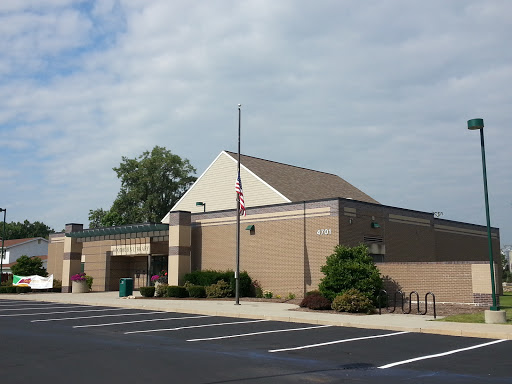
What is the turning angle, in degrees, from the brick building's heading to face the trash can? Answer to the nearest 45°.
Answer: approximately 45° to its right

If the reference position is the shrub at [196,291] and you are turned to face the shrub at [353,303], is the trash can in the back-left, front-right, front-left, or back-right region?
back-right

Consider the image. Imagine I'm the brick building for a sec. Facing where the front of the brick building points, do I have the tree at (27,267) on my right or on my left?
on my right

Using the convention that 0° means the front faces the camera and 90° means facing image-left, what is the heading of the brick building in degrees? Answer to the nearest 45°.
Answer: approximately 45°

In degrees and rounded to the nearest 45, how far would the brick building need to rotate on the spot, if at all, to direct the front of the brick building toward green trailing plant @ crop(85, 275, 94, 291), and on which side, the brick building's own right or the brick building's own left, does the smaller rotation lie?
approximately 90° to the brick building's own right

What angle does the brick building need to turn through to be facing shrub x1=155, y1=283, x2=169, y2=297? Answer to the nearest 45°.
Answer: approximately 45° to its right

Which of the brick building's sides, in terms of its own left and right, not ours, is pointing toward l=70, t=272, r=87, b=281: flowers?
right

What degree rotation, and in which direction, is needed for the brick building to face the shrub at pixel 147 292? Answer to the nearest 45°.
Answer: approximately 45° to its right
